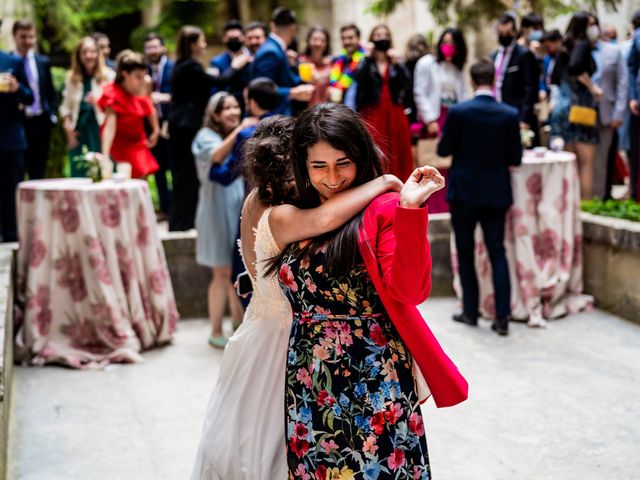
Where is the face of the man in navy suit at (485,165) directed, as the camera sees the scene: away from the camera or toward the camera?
away from the camera

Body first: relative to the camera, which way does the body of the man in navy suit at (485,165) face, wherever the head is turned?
away from the camera

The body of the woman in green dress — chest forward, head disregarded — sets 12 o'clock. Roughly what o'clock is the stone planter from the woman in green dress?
The stone planter is roughly at 10 o'clock from the woman in green dress.

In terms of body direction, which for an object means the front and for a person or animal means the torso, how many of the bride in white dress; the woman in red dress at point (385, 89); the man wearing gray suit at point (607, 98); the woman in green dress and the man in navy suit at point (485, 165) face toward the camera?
2

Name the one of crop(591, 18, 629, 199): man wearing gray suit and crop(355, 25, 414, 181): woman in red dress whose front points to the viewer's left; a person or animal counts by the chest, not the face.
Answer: the man wearing gray suit

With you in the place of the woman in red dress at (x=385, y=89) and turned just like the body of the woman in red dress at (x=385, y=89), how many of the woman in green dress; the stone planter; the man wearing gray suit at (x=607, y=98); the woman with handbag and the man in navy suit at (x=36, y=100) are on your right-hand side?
2

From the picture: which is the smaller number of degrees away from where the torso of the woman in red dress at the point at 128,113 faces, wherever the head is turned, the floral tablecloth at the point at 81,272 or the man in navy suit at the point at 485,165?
the floral tablecloth

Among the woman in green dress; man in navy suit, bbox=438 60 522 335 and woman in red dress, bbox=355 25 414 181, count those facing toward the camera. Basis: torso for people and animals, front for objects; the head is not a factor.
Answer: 2

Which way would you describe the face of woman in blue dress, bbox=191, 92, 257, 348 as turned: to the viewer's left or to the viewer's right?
to the viewer's right

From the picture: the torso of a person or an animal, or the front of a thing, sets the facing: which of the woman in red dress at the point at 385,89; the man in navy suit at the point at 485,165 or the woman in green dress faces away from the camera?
the man in navy suit

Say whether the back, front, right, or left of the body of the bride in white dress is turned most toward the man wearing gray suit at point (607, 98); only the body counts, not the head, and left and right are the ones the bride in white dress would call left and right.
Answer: front

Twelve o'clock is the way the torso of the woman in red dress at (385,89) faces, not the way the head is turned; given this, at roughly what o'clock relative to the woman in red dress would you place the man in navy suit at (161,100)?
The man in navy suit is roughly at 4 o'clock from the woman in red dress.

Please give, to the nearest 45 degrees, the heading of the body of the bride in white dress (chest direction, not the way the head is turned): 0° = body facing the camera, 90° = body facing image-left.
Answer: approximately 225°

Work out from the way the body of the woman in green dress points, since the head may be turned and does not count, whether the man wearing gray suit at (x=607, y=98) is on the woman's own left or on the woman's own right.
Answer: on the woman's own left

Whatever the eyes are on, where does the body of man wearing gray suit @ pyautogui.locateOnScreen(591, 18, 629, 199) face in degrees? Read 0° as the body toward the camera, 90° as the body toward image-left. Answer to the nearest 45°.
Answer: approximately 90°
